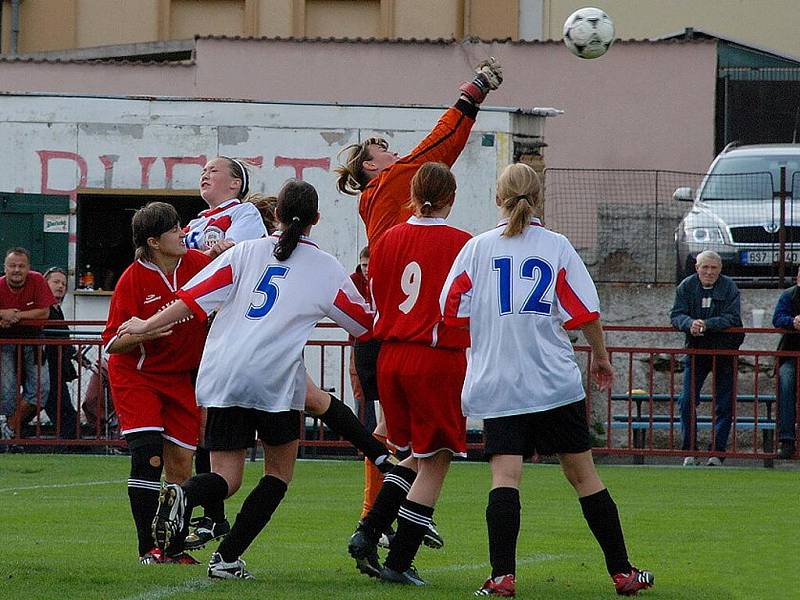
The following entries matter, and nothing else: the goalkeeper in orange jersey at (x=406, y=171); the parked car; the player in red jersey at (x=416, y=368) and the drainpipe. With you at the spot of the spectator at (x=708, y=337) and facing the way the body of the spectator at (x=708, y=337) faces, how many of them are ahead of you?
2

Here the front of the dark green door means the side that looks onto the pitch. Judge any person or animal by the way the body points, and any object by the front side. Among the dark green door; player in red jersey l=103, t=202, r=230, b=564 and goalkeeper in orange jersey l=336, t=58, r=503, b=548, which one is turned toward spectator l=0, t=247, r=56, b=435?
the dark green door

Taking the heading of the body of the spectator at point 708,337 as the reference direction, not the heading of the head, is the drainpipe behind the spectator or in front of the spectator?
behind

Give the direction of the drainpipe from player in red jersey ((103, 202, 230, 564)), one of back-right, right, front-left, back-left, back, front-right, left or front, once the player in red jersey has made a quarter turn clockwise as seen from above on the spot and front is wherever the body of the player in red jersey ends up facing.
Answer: back-right

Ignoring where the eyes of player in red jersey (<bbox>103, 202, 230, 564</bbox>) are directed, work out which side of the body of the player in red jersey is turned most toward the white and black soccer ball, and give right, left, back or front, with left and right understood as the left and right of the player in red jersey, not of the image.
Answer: left

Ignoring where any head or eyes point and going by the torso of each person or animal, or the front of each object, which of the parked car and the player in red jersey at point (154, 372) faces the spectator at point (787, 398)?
the parked car
